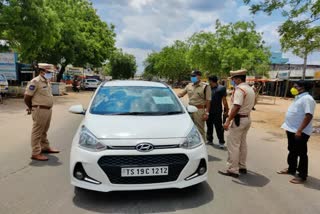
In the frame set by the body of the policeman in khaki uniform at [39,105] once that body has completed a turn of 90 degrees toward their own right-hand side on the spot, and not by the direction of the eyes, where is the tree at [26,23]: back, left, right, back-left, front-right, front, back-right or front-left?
back-right

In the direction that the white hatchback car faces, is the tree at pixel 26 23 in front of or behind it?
behind

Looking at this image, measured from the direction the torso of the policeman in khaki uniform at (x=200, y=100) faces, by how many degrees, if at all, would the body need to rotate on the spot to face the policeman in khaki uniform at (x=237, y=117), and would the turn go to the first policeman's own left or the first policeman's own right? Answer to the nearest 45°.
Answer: approximately 90° to the first policeman's own left

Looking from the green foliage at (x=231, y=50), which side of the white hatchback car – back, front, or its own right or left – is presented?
back

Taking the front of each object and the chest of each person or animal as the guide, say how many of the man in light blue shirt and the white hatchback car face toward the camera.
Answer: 1

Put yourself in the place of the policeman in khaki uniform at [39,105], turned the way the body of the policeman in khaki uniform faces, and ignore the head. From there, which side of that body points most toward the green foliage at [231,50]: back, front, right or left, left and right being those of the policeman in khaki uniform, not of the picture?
left

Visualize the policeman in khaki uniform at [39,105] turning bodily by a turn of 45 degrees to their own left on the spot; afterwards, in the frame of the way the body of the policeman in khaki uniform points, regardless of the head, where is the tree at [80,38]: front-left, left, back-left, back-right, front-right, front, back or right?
left

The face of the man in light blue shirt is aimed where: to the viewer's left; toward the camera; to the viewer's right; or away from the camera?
to the viewer's left

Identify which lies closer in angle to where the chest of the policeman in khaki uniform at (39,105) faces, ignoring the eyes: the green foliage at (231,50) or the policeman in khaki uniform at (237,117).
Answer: the policeman in khaki uniform

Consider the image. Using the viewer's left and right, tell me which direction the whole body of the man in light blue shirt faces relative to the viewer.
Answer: facing to the left of the viewer

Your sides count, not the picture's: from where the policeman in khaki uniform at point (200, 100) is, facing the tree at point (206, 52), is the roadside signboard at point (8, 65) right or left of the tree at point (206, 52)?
left

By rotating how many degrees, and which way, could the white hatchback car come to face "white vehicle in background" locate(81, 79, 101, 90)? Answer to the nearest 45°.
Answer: approximately 180°
